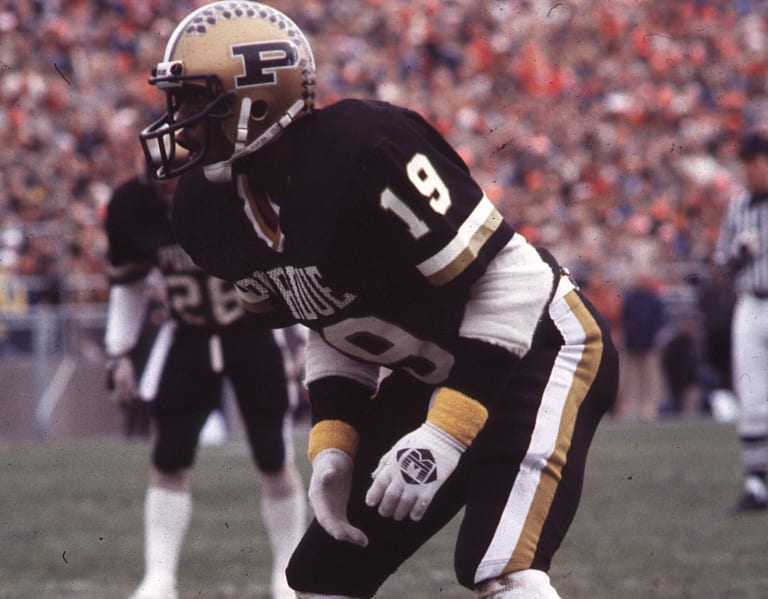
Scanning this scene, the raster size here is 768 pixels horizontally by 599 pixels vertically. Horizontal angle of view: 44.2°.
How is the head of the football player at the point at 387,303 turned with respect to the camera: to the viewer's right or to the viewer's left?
to the viewer's left

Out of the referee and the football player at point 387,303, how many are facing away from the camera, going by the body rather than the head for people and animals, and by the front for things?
0

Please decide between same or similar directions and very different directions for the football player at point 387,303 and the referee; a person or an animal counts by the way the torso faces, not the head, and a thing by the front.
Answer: same or similar directions

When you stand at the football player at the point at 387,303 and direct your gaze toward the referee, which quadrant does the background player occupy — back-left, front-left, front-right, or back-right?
front-left

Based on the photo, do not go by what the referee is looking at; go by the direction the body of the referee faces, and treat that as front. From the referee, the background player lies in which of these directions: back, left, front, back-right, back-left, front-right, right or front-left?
front-right

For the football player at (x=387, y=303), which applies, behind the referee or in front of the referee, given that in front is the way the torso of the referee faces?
in front

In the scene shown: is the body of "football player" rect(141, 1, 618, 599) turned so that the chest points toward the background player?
no

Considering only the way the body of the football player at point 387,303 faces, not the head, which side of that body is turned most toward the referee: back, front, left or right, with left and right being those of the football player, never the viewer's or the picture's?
back

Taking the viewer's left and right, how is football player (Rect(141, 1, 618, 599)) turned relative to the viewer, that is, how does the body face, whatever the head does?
facing the viewer and to the left of the viewer
